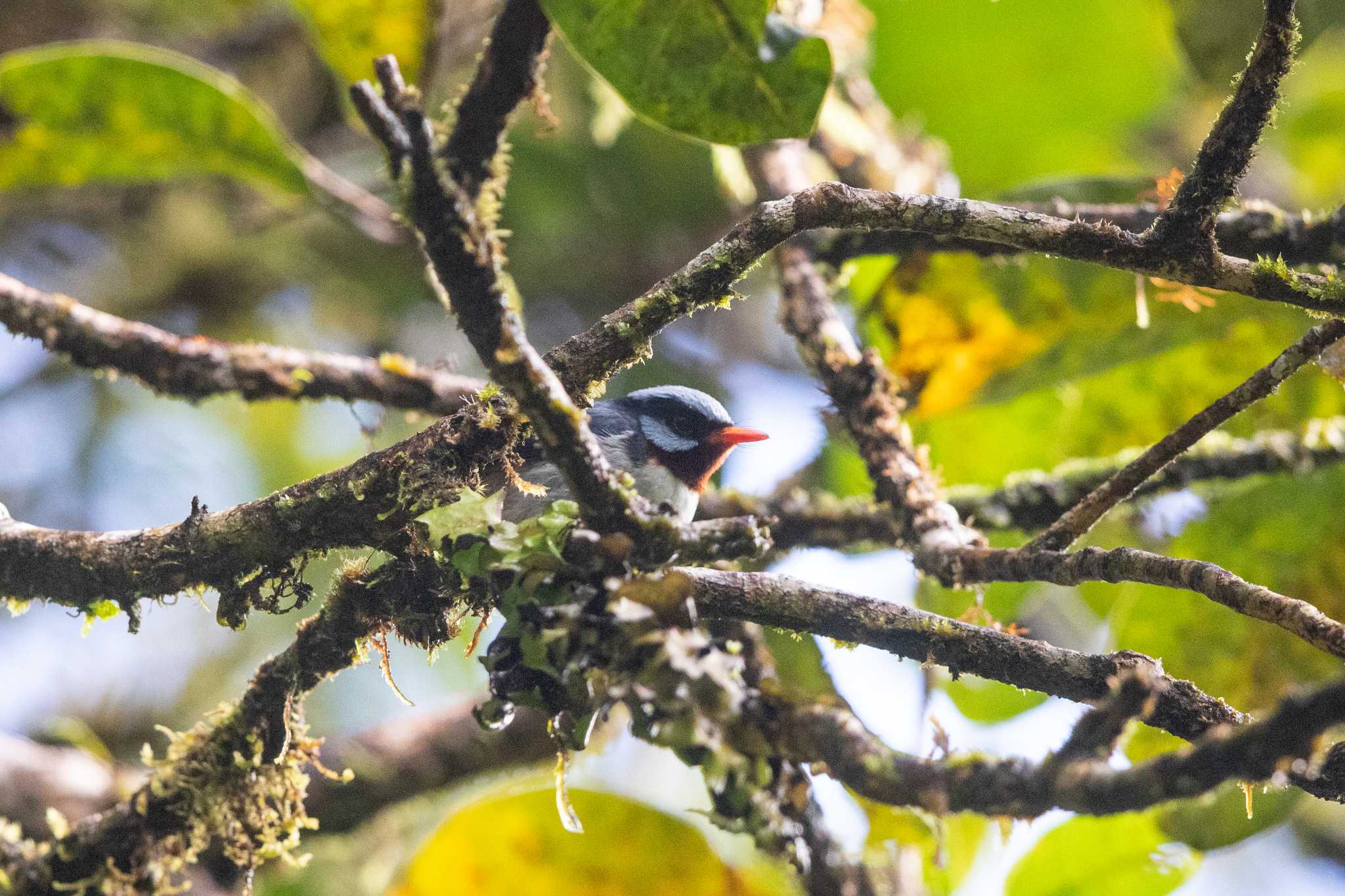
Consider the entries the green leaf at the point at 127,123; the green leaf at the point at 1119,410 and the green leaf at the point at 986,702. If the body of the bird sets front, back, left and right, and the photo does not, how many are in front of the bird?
2

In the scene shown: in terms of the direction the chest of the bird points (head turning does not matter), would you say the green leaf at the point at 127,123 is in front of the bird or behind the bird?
behind

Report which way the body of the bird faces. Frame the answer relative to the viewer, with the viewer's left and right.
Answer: facing to the right of the viewer
